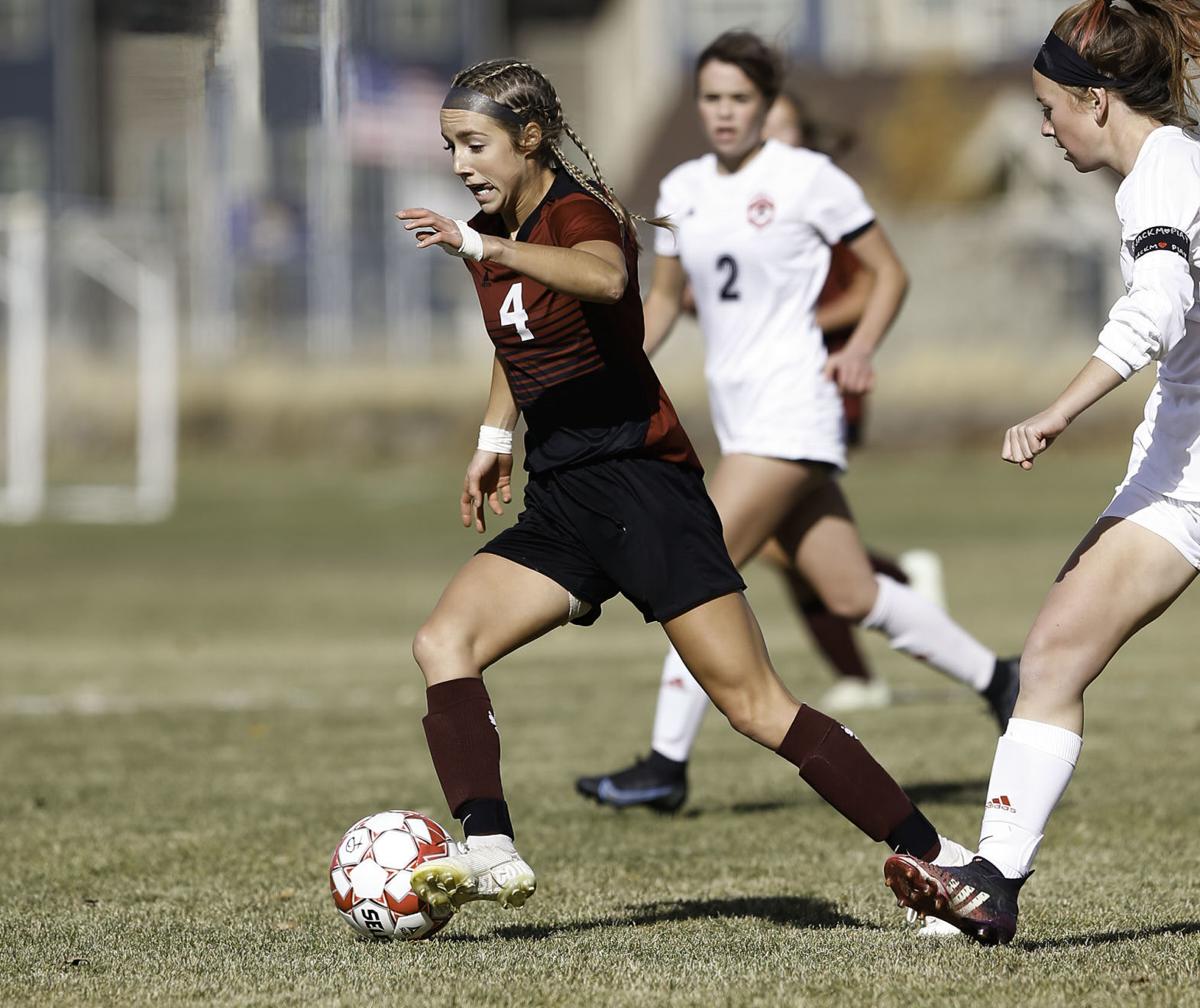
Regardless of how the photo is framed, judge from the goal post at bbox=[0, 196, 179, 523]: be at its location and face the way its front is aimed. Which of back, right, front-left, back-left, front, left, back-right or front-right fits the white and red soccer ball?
left

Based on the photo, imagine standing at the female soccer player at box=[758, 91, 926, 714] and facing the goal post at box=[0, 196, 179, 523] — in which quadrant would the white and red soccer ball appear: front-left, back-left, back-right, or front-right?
back-left

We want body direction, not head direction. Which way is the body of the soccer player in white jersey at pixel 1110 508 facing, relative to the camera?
to the viewer's left

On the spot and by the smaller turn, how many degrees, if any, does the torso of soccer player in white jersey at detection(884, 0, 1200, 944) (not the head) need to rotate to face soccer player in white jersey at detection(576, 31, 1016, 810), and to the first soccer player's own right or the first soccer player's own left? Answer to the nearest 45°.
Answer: approximately 45° to the first soccer player's own right

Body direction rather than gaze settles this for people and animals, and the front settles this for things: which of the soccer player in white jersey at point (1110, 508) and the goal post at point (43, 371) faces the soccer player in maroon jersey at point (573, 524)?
the soccer player in white jersey

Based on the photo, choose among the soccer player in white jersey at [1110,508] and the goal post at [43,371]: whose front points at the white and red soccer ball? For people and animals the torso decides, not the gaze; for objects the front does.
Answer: the soccer player in white jersey

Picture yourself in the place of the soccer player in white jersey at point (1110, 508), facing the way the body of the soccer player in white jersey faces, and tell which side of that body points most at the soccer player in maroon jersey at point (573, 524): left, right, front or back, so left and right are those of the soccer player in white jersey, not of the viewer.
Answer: front

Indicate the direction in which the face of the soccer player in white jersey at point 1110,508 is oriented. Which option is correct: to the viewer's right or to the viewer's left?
to the viewer's left

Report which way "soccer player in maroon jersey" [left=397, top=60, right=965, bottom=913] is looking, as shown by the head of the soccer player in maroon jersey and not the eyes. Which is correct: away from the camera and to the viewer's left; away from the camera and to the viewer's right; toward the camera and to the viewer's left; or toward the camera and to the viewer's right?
toward the camera and to the viewer's left

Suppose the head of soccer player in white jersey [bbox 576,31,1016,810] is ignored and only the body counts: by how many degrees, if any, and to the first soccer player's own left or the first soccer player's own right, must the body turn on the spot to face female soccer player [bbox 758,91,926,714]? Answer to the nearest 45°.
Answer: approximately 135° to the first soccer player's own right

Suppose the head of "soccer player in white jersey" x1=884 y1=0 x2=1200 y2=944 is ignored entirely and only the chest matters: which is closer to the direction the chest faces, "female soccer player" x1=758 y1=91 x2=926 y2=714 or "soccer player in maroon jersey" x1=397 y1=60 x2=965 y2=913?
the soccer player in maroon jersey

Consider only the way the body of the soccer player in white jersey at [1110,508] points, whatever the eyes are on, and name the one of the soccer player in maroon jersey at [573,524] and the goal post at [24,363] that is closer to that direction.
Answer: the soccer player in maroon jersey
